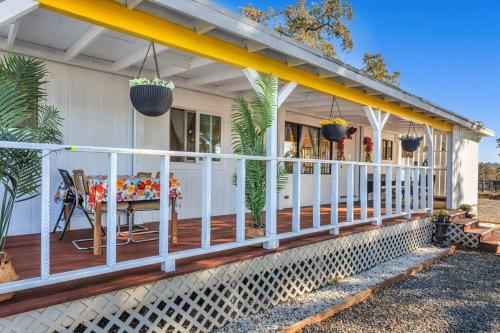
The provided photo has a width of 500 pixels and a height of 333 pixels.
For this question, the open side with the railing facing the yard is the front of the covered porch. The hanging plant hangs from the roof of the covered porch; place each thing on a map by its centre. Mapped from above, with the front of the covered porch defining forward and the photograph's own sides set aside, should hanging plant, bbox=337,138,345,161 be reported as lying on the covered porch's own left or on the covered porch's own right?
on the covered porch's own left

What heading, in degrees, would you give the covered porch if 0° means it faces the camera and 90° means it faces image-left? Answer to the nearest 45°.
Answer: approximately 315°

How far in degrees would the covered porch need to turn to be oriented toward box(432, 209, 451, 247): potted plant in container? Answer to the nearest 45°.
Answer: approximately 90° to its left

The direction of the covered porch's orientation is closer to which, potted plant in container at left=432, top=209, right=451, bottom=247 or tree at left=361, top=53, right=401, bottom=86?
the potted plant in container

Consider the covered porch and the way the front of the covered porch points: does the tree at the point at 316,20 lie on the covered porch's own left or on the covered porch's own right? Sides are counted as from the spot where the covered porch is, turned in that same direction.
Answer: on the covered porch's own left
